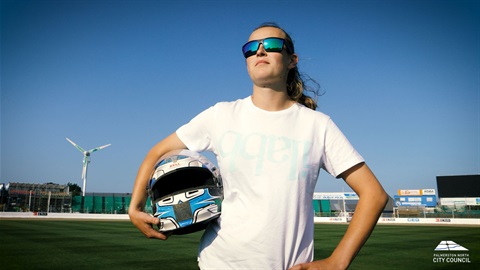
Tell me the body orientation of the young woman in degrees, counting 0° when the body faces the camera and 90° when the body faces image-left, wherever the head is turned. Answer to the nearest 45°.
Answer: approximately 0°
